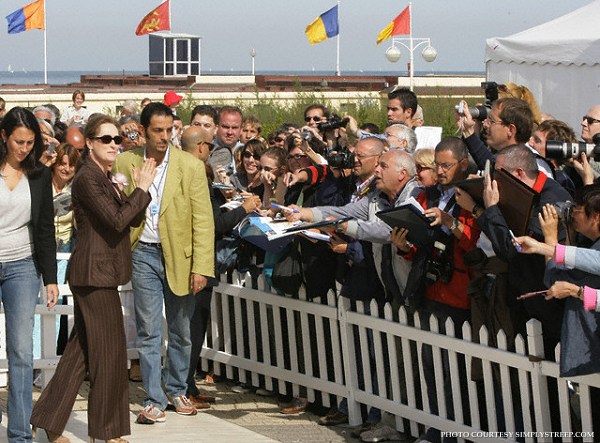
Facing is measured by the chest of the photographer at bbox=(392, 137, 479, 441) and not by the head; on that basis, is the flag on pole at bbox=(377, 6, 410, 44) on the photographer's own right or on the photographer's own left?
on the photographer's own right

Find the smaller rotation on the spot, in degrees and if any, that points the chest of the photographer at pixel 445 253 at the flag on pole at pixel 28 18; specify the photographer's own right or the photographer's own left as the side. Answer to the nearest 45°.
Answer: approximately 90° to the photographer's own right

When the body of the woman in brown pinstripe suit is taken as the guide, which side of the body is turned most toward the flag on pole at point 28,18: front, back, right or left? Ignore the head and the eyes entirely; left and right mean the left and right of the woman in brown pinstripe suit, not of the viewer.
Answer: left

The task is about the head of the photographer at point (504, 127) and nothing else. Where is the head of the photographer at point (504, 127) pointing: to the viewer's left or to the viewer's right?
to the viewer's left

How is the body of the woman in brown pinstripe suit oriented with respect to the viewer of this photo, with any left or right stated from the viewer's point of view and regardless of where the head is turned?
facing to the right of the viewer

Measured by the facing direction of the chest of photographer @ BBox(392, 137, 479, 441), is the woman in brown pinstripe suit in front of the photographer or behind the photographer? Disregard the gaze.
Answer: in front

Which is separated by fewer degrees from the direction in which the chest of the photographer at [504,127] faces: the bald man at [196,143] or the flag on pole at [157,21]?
the bald man

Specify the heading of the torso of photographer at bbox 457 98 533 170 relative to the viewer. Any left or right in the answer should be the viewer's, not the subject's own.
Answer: facing to the left of the viewer

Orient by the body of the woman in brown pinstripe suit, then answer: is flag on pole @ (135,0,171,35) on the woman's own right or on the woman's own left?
on the woman's own left

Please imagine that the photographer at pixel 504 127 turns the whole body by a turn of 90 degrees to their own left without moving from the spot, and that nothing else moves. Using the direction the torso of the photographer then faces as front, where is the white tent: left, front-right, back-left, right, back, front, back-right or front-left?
back
